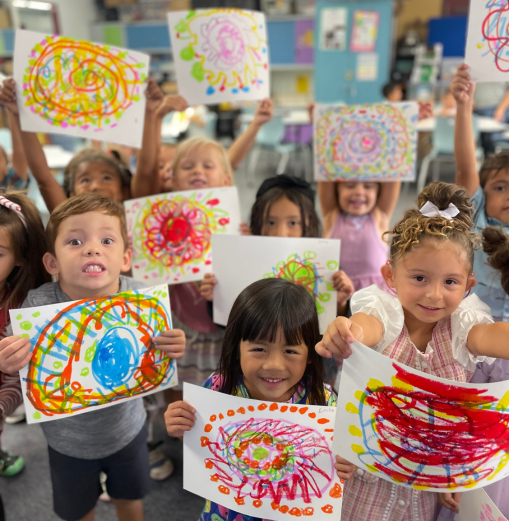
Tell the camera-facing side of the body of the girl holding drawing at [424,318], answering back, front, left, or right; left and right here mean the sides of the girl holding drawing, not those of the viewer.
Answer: front

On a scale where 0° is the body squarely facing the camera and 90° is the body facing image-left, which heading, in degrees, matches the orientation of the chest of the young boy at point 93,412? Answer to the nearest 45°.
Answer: approximately 0°

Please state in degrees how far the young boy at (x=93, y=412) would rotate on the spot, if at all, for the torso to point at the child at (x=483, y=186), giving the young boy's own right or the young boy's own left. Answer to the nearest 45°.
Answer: approximately 90° to the young boy's own left

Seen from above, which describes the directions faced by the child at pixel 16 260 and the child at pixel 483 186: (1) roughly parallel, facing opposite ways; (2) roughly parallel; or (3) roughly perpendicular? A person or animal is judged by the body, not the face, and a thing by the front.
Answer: roughly parallel

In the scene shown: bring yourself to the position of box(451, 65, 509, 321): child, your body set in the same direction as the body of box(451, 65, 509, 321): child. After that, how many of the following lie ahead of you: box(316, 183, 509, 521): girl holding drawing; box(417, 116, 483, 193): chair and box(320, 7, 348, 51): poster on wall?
1

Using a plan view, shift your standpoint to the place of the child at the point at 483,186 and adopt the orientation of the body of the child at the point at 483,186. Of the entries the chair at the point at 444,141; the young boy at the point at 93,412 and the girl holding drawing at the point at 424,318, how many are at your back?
1

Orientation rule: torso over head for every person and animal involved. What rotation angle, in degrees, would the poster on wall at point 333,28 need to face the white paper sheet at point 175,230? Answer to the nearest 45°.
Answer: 0° — it already faces it

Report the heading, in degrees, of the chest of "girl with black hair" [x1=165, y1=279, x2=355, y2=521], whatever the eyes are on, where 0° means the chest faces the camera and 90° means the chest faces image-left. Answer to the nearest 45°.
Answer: approximately 0°

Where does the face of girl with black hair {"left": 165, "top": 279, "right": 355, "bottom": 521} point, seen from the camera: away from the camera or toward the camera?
toward the camera

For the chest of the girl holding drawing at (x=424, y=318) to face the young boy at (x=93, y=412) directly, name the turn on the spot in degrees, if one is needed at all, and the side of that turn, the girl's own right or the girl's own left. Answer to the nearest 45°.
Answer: approximately 90° to the girl's own right

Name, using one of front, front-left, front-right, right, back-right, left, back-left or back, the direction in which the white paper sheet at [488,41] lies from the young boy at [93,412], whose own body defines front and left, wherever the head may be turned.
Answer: left

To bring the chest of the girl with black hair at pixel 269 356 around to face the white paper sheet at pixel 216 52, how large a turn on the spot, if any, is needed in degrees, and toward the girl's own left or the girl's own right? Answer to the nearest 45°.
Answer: approximately 180°

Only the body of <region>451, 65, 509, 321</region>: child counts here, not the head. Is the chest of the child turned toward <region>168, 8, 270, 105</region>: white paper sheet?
no

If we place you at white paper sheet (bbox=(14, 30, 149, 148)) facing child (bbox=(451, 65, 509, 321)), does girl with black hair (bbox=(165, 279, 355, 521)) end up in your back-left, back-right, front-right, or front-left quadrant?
front-right

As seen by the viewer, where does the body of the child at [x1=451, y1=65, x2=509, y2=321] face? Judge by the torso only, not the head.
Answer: toward the camera

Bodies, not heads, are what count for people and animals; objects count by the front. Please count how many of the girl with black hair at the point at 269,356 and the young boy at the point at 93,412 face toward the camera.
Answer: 2

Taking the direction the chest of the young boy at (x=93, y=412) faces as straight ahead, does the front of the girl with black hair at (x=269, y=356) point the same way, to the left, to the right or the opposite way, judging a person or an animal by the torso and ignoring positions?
the same way
